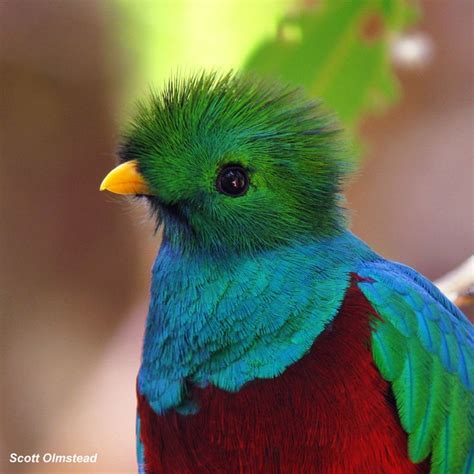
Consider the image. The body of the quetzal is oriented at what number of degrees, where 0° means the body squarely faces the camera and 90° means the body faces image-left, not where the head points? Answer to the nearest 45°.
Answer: approximately 45°
